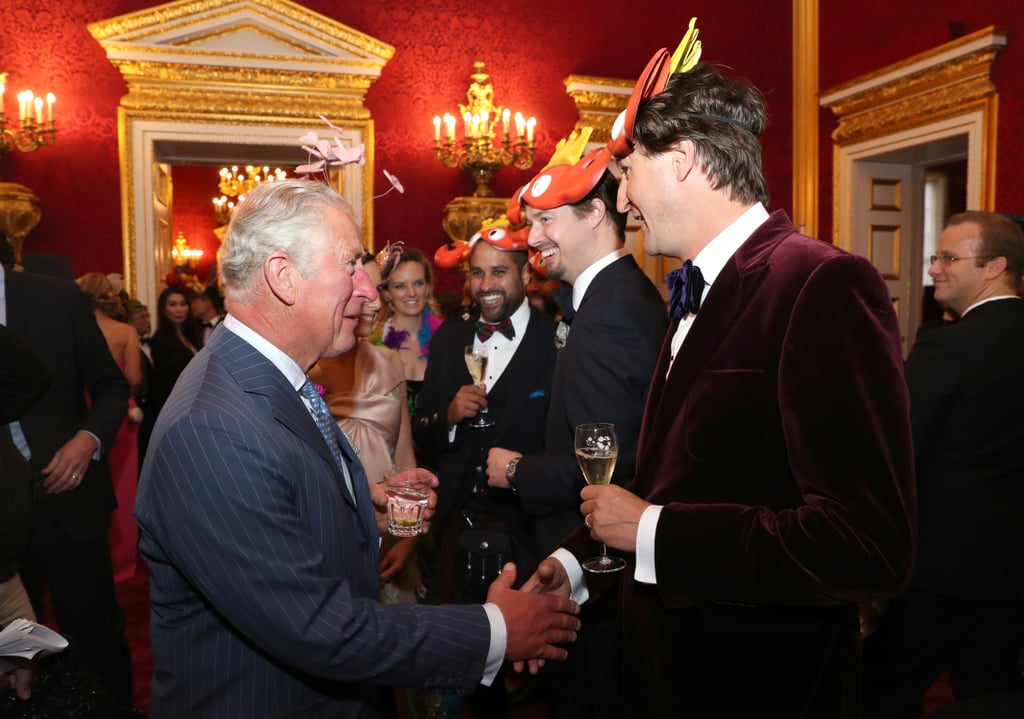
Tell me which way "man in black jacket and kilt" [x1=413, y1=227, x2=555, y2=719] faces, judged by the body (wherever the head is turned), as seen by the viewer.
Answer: toward the camera

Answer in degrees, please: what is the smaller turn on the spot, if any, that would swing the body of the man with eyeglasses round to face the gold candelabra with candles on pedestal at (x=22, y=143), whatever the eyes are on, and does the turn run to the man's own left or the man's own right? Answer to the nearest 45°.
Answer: approximately 45° to the man's own left

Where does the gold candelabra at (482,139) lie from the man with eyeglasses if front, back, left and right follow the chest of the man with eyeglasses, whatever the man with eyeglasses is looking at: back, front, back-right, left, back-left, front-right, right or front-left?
front

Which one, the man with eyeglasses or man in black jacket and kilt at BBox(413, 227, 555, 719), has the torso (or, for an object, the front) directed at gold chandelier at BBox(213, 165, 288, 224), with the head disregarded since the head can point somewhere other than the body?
the man with eyeglasses

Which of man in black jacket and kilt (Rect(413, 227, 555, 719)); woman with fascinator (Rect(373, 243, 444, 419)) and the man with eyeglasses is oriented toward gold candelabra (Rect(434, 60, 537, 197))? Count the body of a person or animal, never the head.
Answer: the man with eyeglasses

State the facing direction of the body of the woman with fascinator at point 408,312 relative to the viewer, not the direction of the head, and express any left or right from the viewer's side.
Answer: facing the viewer

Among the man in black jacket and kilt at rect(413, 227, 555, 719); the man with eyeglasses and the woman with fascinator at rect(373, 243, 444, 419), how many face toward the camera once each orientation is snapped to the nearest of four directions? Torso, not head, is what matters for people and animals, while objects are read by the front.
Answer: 2

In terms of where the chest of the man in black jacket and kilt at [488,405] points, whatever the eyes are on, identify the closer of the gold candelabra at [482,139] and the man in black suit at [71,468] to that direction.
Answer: the man in black suit

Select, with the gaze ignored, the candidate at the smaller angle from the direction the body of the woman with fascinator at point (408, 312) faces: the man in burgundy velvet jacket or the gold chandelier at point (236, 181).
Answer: the man in burgundy velvet jacket
